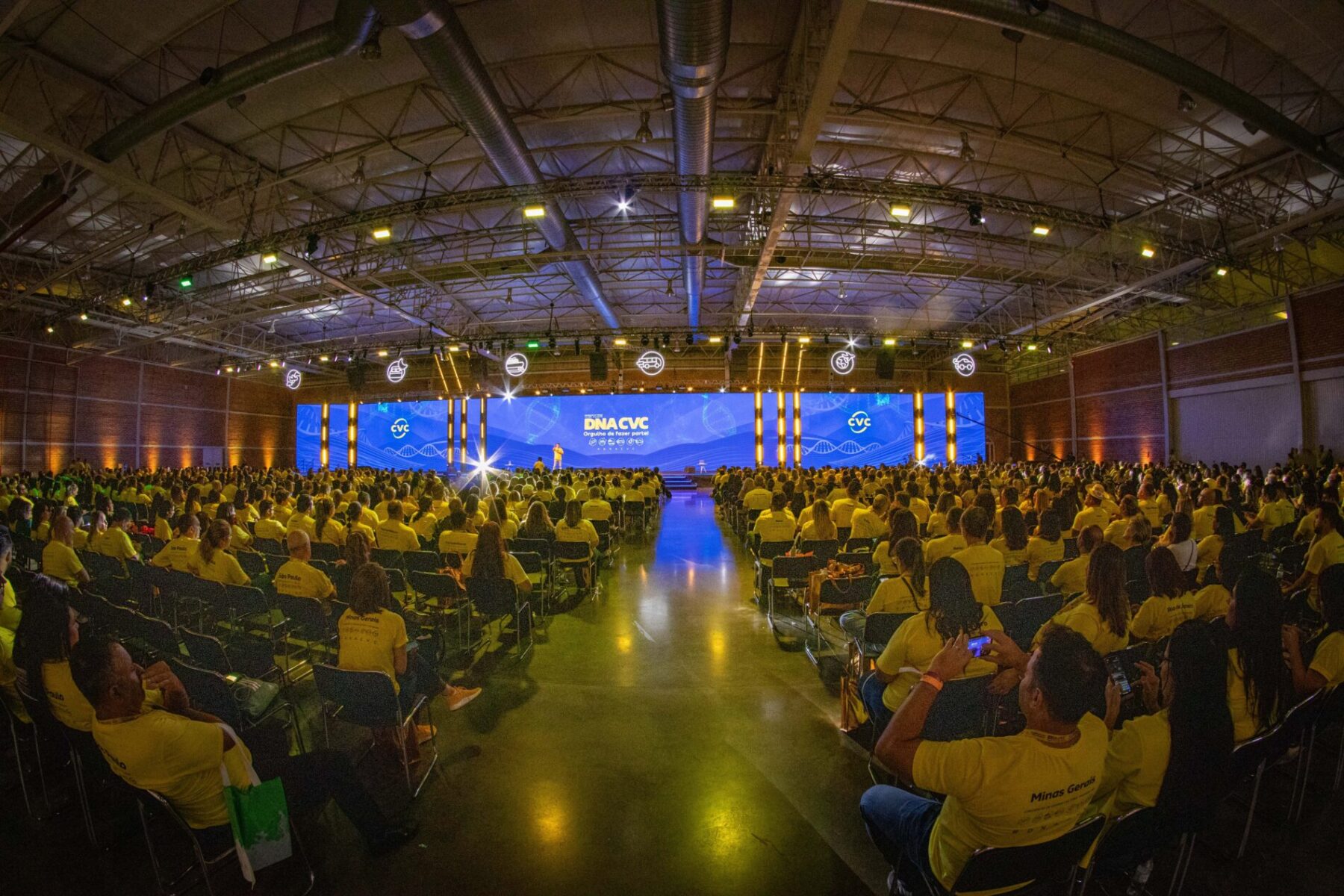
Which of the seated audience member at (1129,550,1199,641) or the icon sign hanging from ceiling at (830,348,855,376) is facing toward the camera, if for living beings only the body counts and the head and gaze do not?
the icon sign hanging from ceiling

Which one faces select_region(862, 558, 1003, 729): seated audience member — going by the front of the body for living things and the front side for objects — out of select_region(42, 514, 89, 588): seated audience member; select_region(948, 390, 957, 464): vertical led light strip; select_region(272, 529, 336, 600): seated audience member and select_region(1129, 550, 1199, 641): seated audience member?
the vertical led light strip

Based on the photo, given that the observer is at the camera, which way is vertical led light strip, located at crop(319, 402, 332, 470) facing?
facing the viewer

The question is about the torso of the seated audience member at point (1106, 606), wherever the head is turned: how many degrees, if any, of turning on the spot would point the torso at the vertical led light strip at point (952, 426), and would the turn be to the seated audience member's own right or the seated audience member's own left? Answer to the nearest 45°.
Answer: approximately 45° to the seated audience member's own right

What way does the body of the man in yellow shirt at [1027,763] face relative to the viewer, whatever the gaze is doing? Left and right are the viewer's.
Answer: facing away from the viewer and to the left of the viewer

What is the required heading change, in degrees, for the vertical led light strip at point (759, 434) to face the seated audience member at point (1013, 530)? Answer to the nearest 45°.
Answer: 0° — it already faces them

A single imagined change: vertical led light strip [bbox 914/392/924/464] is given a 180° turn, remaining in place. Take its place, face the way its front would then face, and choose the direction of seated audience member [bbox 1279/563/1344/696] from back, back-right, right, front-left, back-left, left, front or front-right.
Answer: back

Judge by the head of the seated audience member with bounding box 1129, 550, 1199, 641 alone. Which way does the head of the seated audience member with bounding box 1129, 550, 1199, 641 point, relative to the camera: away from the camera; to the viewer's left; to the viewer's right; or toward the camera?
away from the camera

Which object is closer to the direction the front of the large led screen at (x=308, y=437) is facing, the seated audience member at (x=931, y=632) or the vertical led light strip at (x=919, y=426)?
the seated audience member

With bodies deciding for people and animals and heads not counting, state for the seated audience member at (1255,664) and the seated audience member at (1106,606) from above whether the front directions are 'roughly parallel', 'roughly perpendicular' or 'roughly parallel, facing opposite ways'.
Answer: roughly parallel

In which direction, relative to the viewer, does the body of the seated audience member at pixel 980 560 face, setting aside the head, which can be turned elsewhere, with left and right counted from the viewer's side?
facing away from the viewer and to the left of the viewer

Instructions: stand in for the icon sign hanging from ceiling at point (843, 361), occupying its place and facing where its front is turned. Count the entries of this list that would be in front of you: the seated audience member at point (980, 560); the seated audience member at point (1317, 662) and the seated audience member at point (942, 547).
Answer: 3

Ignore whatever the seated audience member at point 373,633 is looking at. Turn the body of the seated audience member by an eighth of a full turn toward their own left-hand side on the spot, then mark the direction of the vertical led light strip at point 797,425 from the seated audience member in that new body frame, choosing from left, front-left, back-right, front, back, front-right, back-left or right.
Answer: front-right

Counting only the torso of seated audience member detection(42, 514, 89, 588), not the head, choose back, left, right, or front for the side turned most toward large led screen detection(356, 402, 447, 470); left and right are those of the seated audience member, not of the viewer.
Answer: front

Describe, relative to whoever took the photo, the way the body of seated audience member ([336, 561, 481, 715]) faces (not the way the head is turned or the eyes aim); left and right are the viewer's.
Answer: facing away from the viewer and to the right of the viewer

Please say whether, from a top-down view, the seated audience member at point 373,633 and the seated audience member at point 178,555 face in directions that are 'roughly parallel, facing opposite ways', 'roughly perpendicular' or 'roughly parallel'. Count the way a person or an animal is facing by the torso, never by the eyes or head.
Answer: roughly parallel

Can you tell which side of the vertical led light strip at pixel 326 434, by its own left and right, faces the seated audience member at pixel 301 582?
front

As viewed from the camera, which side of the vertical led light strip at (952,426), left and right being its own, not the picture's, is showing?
front

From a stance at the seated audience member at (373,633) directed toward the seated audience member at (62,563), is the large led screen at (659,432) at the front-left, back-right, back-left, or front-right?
front-right

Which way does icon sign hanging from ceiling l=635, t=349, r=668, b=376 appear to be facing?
toward the camera

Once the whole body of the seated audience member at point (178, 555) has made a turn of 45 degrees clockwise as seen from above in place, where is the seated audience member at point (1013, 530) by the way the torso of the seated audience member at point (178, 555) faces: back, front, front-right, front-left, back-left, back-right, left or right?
front-right

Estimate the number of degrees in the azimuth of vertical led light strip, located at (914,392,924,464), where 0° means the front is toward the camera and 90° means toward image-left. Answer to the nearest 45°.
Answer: approximately 0°
